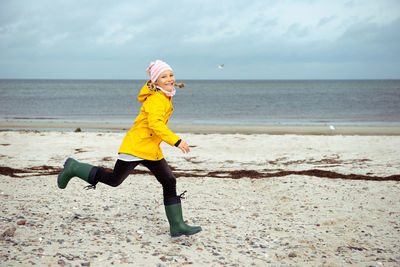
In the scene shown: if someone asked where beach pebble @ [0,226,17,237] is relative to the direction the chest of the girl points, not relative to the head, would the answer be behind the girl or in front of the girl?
behind

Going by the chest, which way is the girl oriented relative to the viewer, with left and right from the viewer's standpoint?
facing to the right of the viewer
